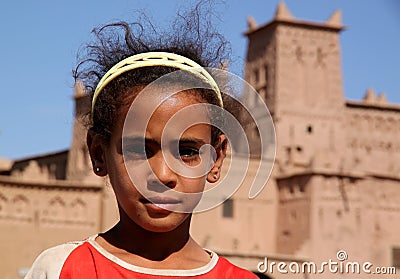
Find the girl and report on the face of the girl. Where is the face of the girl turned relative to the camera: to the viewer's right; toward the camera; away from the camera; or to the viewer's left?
toward the camera

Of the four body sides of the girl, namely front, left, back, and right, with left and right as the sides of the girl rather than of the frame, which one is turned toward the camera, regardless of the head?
front

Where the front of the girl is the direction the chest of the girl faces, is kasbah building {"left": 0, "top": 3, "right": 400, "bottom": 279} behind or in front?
behind
